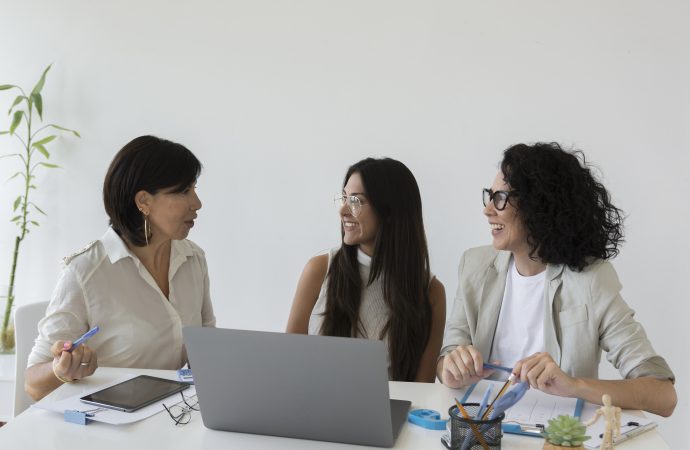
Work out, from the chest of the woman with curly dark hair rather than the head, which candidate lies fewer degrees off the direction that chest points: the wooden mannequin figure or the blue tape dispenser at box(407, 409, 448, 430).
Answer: the blue tape dispenser

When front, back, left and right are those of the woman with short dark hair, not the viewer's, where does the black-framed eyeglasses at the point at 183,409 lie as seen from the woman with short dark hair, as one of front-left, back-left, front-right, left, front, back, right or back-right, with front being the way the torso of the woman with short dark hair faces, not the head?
front-right

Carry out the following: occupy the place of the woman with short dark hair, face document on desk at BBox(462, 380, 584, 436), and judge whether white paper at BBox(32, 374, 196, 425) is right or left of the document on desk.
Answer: right

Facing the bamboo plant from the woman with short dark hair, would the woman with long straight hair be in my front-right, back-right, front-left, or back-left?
back-right

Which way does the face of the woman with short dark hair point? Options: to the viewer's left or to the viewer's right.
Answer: to the viewer's right

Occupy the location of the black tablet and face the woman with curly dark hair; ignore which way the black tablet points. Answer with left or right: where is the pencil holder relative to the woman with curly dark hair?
right

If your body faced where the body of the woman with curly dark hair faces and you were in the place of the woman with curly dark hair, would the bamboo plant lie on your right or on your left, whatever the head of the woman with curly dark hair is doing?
on your right

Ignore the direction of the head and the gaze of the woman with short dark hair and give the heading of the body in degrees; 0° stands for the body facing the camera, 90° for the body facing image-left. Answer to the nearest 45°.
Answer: approximately 315°

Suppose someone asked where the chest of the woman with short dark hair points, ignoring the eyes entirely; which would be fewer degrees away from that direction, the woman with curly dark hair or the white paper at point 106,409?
the woman with curly dark hair

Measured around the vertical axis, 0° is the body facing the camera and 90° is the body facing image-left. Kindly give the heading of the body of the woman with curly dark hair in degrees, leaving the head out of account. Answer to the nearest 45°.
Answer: approximately 45°

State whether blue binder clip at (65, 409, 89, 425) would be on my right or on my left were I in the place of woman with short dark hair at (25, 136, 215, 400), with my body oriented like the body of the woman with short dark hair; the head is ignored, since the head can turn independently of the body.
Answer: on my right

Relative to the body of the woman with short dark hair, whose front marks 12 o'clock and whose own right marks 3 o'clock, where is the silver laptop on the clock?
The silver laptop is roughly at 1 o'clock from the woman with short dark hair.

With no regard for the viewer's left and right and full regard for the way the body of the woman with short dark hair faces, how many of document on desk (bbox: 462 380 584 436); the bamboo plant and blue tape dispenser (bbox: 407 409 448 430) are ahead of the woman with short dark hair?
2

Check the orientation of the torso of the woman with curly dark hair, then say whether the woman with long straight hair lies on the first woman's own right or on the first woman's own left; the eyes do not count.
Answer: on the first woman's own right

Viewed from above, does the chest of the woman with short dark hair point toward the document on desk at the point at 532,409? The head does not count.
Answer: yes
